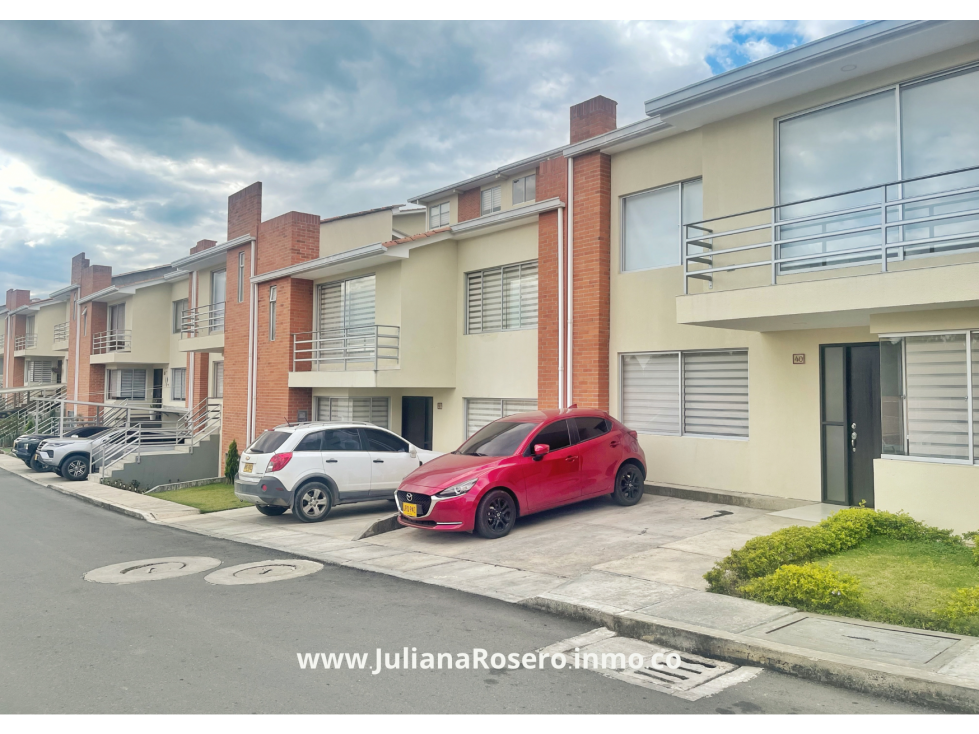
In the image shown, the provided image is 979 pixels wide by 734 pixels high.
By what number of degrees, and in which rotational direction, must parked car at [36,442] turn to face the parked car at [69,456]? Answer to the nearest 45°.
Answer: approximately 45° to its left

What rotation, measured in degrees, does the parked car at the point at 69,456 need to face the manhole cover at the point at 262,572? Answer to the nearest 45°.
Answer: approximately 45° to its left

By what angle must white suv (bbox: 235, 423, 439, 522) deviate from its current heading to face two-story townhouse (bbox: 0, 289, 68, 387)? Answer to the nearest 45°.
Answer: approximately 90° to its left

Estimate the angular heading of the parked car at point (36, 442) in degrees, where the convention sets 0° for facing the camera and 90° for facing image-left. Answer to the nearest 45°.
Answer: approximately 45°

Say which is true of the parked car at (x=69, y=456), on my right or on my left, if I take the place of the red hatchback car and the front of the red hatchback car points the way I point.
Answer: on my right

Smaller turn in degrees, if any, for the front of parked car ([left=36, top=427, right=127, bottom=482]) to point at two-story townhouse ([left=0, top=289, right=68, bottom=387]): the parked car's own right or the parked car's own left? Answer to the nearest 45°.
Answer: approximately 135° to the parked car's own right

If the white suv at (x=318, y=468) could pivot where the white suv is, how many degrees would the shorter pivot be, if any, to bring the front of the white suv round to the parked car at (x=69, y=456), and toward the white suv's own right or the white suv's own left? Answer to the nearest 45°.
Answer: approximately 90° to the white suv's own left

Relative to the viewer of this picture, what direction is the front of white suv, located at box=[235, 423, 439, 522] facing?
facing away from the viewer and to the right of the viewer

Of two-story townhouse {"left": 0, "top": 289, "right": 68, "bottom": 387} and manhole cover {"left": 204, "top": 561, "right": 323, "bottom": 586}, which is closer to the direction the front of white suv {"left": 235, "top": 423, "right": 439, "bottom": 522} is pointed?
the two-story townhouse
